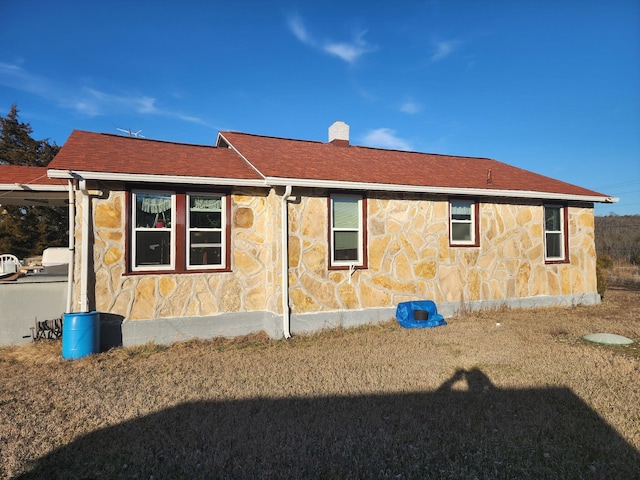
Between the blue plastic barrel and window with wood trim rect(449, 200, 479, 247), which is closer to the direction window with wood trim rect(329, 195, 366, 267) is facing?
the blue plastic barrel

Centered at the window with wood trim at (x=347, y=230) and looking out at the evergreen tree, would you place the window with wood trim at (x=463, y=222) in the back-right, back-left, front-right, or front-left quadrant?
back-right

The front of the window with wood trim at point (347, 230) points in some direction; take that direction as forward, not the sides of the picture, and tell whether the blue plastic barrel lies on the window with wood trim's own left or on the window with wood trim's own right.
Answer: on the window with wood trim's own right

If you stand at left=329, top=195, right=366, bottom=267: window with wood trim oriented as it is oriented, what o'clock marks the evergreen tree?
The evergreen tree is roughly at 4 o'clock from the window with wood trim.

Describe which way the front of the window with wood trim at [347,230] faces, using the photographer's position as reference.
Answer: facing the viewer

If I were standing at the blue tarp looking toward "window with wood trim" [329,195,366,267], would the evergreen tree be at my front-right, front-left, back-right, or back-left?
front-right

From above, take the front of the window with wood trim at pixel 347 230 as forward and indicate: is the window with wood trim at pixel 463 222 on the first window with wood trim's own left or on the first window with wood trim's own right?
on the first window with wood trim's own left

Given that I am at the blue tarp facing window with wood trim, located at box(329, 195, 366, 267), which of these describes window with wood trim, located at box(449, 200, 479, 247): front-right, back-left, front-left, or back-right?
back-right
